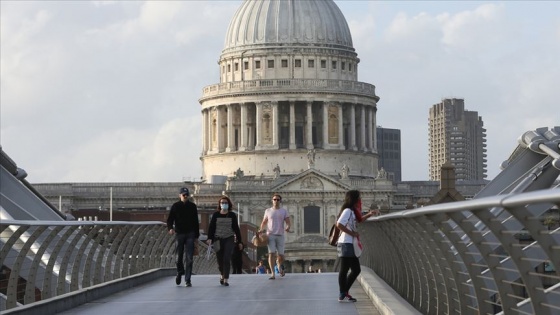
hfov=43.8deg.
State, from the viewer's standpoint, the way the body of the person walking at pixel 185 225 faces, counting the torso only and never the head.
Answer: toward the camera

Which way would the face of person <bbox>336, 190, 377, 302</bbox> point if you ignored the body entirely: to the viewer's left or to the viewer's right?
to the viewer's right

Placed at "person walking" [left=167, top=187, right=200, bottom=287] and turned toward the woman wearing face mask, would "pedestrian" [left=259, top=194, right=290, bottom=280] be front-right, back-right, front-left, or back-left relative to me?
front-left

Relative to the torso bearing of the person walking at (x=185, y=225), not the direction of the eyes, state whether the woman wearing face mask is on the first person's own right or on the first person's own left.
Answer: on the first person's own left

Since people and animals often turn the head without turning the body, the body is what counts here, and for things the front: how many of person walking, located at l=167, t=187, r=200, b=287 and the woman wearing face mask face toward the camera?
2

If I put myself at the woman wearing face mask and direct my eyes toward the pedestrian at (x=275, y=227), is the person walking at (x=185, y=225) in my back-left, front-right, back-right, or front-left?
back-left

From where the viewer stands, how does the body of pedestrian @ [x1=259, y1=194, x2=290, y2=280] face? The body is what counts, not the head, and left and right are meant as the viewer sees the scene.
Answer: facing the viewer
